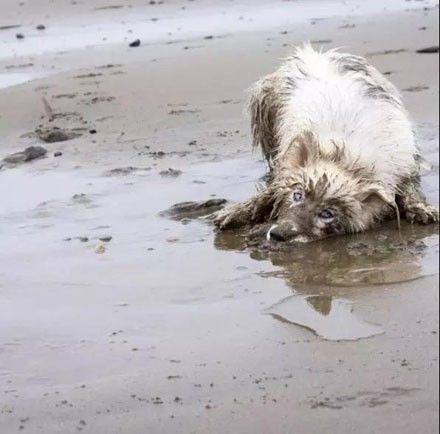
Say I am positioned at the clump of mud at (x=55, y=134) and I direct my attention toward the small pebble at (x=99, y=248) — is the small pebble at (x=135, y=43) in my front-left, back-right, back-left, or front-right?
back-left

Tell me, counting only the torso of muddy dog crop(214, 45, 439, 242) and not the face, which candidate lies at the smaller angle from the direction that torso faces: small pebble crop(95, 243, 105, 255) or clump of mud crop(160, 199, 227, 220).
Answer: the small pebble

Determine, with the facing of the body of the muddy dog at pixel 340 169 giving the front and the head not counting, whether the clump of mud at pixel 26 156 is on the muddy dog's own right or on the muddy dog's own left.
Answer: on the muddy dog's own right

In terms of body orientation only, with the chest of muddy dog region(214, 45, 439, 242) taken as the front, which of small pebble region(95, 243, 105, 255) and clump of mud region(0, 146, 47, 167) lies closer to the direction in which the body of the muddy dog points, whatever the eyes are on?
the small pebble

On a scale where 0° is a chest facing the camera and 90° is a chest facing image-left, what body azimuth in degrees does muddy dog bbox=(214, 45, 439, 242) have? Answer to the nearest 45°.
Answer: approximately 0°

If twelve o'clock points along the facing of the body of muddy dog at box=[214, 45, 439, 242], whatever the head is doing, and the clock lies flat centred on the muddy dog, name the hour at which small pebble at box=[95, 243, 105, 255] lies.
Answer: The small pebble is roughly at 2 o'clock from the muddy dog.

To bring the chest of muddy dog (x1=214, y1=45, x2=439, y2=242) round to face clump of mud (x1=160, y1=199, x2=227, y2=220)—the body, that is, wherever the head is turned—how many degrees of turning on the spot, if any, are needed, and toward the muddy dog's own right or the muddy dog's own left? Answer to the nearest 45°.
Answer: approximately 90° to the muddy dog's own right

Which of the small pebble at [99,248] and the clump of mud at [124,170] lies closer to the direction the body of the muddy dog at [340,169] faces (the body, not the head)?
the small pebble
